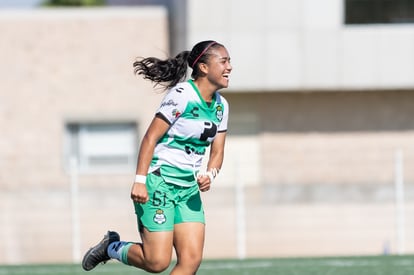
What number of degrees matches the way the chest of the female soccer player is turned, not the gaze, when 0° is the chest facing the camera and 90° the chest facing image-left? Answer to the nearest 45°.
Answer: approximately 315°
